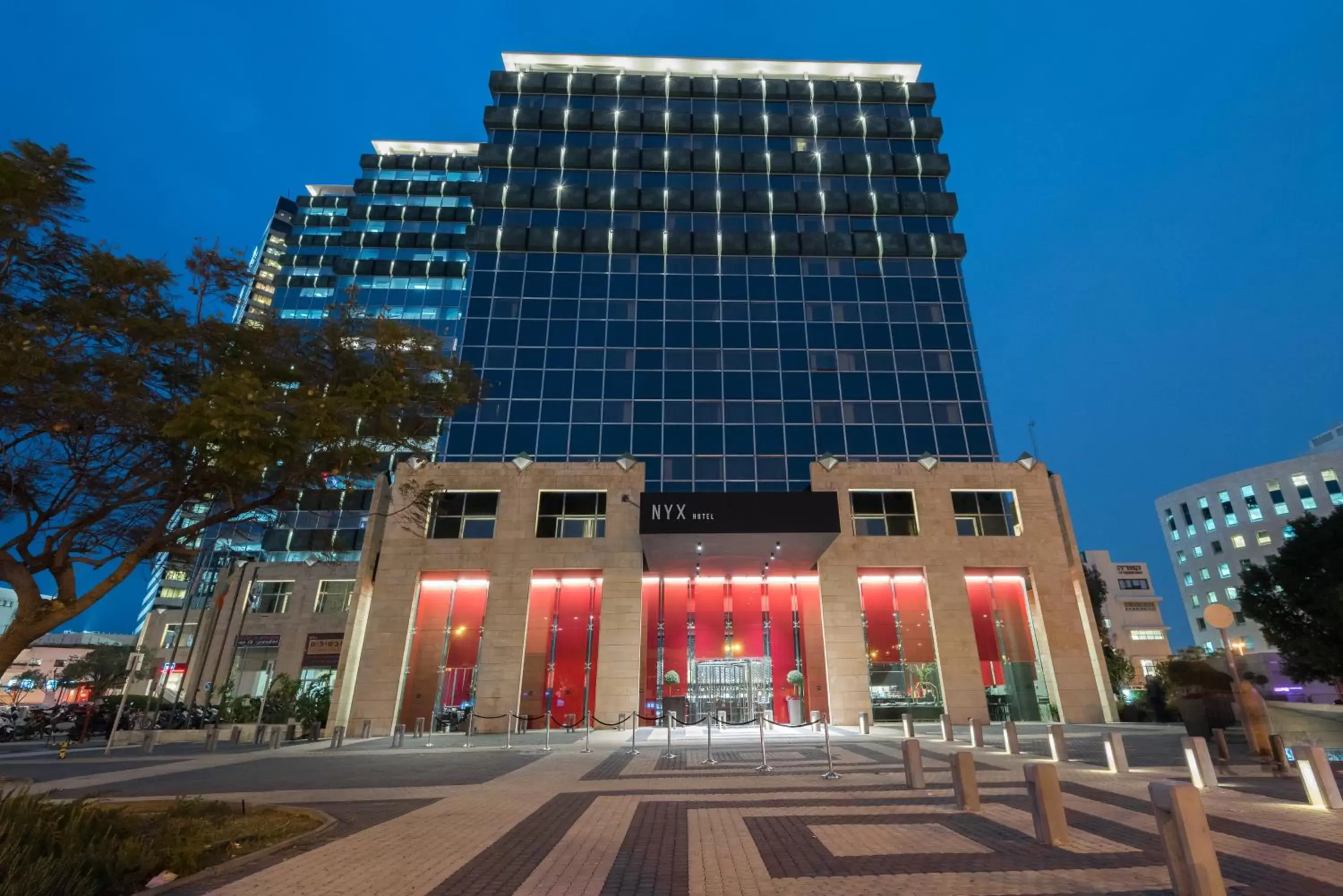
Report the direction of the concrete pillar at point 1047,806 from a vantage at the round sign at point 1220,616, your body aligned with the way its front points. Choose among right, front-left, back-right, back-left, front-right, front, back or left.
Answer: front

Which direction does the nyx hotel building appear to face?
toward the camera

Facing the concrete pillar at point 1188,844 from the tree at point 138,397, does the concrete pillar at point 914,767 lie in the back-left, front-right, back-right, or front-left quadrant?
front-left

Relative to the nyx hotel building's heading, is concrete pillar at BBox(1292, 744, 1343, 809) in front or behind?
in front

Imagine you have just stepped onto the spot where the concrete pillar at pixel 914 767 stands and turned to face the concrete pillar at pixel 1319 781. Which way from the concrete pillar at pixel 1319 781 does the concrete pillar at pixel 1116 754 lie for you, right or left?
left

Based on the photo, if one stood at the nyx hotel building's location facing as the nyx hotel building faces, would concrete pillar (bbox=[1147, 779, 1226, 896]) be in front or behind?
in front

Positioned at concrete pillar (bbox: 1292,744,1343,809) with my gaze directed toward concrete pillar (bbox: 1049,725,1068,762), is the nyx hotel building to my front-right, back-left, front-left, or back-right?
front-left

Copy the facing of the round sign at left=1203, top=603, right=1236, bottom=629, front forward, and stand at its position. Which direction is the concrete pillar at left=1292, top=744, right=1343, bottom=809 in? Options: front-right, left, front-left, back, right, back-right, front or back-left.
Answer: front

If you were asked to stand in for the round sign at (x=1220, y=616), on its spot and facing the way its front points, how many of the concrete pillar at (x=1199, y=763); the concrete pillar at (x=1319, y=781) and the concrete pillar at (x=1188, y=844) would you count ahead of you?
3

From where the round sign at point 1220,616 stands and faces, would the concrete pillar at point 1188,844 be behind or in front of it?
in front

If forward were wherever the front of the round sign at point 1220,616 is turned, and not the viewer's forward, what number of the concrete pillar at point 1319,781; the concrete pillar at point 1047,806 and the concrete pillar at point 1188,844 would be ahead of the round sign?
3

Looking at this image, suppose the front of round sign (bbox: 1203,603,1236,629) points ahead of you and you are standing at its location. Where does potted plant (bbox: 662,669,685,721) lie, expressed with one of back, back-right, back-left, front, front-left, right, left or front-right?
right

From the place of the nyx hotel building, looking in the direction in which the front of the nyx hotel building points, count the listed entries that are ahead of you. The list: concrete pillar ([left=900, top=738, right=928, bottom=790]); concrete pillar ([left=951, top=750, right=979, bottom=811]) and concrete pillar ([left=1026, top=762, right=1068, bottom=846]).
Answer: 3

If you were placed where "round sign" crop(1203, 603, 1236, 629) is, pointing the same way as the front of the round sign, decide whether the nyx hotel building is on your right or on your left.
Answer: on your right

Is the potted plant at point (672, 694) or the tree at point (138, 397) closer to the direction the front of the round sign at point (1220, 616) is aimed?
the tree

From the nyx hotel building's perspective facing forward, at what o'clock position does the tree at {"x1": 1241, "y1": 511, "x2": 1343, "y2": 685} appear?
The tree is roughly at 9 o'clock from the nyx hotel building.

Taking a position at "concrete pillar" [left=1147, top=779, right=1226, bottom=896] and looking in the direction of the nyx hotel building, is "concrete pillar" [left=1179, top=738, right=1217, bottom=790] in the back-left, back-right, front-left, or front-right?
front-right

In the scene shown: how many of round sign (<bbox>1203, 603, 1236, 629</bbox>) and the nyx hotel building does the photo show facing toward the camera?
2
